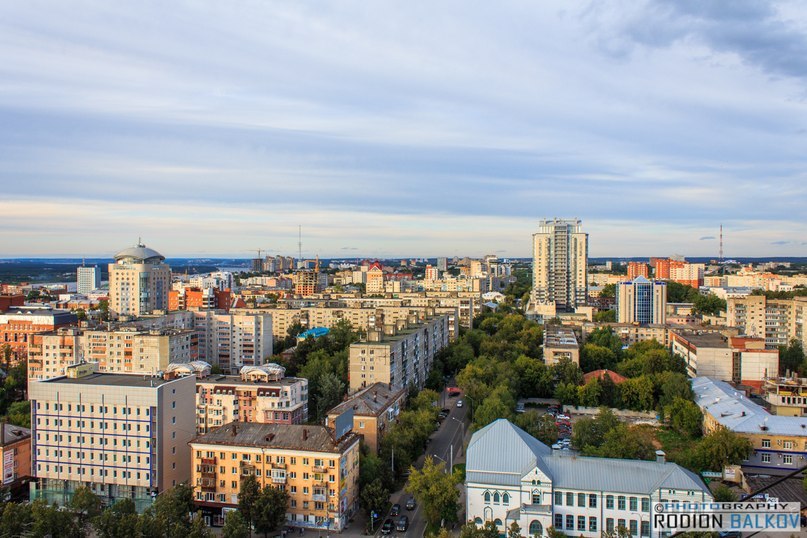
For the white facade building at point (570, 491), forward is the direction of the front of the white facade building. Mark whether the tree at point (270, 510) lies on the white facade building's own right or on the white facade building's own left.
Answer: on the white facade building's own right

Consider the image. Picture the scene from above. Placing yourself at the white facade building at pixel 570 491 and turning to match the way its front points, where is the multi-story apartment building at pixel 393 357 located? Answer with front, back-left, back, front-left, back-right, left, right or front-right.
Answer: back-right

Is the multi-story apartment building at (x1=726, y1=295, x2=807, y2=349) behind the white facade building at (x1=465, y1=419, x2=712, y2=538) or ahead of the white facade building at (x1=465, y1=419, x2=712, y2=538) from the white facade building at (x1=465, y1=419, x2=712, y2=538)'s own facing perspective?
behind

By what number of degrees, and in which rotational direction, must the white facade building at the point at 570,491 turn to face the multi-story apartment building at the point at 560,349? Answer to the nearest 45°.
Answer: approximately 180°

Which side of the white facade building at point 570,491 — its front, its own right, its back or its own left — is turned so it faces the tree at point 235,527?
right

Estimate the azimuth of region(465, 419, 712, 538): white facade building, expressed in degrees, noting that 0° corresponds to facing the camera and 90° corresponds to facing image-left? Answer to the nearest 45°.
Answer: approximately 0°

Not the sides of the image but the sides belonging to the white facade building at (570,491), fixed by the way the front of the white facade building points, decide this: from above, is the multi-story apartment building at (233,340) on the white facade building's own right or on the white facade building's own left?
on the white facade building's own right

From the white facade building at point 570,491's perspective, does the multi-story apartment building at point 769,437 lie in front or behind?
behind

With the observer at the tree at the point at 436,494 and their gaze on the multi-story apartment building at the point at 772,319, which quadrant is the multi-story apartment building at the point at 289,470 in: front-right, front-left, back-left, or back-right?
back-left

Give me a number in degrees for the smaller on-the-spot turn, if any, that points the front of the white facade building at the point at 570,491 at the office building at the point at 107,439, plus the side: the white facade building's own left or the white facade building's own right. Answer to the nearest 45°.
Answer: approximately 90° to the white facade building's own right

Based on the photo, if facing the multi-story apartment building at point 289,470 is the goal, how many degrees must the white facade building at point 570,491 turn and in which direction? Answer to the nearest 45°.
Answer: approximately 90° to its right
